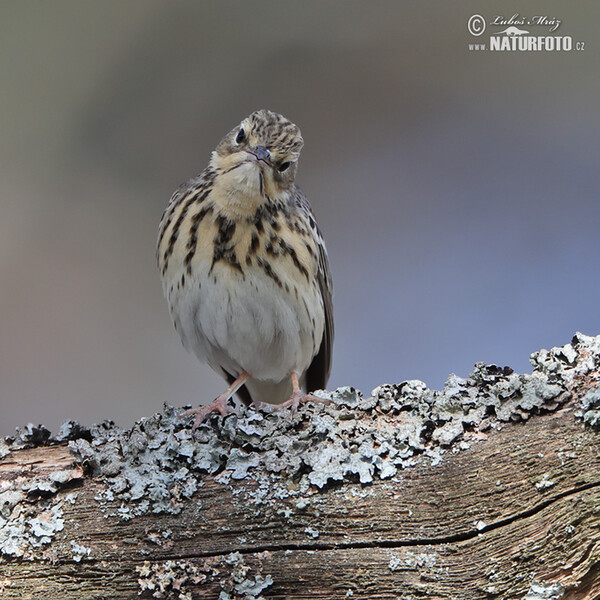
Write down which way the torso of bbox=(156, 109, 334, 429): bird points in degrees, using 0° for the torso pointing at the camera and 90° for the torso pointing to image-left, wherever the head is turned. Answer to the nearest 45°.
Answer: approximately 0°
